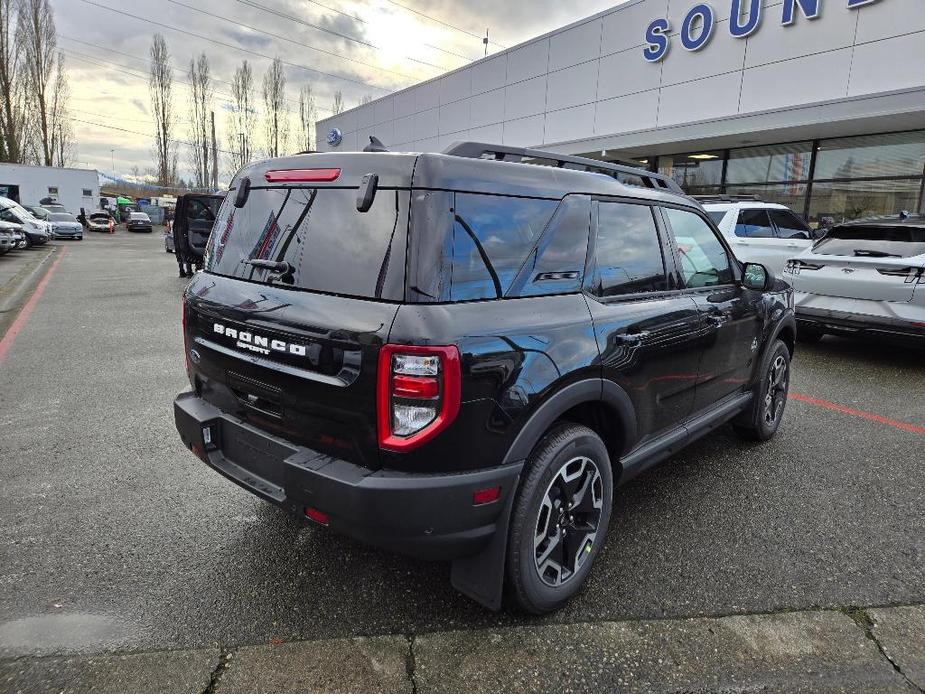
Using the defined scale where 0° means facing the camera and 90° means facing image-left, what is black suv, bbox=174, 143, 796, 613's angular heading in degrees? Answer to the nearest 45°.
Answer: approximately 225°

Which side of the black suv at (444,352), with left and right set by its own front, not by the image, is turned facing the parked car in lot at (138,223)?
left

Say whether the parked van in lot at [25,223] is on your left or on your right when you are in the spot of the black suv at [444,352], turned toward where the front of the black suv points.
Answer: on your left

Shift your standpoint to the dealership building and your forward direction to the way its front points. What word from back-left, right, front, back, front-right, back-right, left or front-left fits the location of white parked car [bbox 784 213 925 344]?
front-left

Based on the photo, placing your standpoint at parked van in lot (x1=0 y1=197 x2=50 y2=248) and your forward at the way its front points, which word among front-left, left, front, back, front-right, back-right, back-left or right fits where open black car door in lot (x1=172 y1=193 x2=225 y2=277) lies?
front-right

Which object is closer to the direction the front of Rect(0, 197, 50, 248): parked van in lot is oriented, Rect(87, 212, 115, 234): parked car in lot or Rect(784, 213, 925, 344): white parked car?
the white parked car

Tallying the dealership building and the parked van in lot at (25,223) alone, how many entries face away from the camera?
0

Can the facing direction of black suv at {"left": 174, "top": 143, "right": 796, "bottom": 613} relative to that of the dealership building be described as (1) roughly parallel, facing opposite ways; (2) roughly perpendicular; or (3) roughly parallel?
roughly parallel, facing opposite ways

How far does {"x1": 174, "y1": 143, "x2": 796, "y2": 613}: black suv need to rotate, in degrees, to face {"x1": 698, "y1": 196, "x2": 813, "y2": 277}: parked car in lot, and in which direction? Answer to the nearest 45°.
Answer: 0° — it already faces it

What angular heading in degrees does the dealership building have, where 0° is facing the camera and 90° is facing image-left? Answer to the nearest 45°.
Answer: approximately 45°

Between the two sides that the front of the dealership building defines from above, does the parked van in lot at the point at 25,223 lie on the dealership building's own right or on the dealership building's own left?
on the dealership building's own right

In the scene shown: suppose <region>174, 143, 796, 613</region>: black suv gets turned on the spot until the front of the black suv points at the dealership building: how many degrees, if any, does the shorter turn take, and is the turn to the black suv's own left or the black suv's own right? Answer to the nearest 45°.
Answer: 0° — it already faces it

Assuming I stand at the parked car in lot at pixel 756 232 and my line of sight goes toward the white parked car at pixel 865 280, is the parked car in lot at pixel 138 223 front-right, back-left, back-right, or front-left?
back-right
